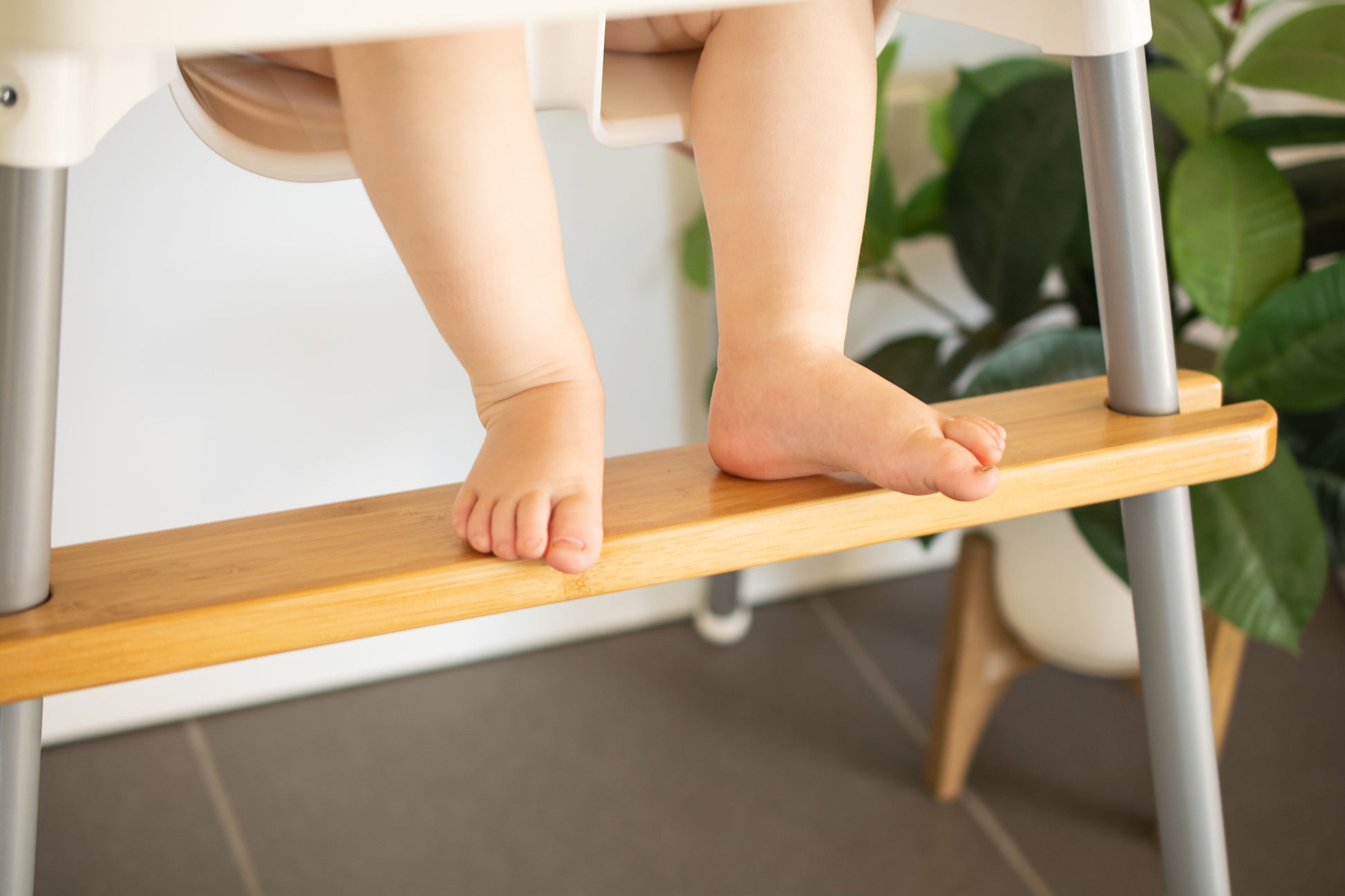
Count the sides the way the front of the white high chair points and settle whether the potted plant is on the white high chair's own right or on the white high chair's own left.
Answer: on the white high chair's own left

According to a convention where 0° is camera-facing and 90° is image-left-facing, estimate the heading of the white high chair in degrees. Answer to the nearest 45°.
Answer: approximately 315°

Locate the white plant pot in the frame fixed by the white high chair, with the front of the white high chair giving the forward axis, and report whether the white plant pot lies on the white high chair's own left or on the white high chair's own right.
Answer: on the white high chair's own left
